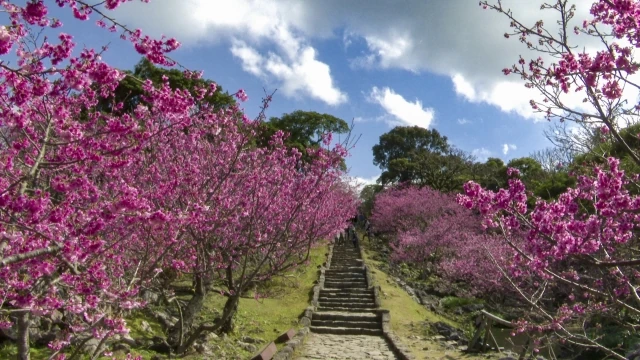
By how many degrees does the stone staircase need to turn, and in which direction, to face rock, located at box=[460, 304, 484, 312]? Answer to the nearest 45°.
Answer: approximately 135° to its left

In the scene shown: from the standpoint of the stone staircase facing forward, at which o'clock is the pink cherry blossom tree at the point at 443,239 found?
The pink cherry blossom tree is roughly at 7 o'clock from the stone staircase.

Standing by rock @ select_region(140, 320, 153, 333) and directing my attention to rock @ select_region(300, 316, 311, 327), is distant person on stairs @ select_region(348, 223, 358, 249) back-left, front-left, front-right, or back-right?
front-left

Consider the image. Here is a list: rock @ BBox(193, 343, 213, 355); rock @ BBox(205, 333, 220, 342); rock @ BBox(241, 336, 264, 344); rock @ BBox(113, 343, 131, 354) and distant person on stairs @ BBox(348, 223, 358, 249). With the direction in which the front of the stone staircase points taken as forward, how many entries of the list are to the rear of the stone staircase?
1

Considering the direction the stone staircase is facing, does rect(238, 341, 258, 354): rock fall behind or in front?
in front

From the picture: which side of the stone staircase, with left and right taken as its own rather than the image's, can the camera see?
front

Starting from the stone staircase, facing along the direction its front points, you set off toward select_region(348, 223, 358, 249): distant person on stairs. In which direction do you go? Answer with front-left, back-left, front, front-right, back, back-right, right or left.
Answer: back

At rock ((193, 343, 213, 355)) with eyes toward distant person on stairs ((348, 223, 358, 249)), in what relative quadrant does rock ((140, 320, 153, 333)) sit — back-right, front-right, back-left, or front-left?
front-left

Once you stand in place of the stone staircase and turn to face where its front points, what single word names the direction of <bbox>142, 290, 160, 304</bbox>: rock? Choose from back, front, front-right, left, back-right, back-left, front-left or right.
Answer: front-right

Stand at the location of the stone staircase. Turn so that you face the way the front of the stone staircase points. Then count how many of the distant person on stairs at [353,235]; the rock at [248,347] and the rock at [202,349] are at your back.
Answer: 1
